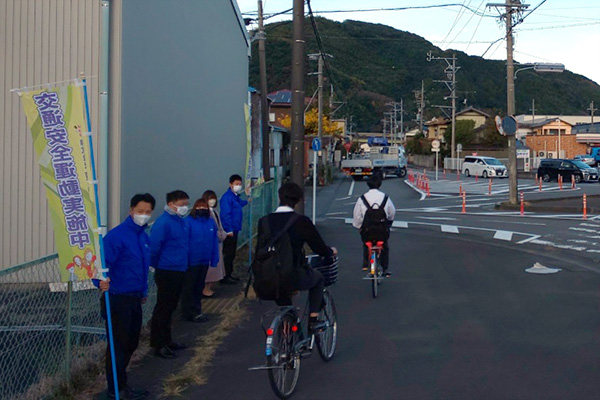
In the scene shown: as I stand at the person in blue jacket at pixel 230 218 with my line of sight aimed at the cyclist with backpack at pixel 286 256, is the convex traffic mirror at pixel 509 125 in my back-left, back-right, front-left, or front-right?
back-left

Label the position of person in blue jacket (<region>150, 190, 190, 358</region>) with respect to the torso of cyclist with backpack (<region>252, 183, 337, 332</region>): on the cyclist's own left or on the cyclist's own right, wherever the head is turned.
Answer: on the cyclist's own left

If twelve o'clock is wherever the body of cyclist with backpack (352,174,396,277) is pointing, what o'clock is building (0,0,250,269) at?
The building is roughly at 9 o'clock from the cyclist with backpack.

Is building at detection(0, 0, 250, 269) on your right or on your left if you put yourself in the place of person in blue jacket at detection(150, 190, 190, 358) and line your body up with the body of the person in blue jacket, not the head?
on your left

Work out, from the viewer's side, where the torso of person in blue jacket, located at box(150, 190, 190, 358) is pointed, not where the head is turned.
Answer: to the viewer's right

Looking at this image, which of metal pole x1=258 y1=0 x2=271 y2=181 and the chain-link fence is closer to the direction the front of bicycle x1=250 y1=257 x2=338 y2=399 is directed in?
the metal pole

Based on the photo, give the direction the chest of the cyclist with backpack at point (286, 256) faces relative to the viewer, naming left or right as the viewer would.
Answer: facing away from the viewer and to the right of the viewer

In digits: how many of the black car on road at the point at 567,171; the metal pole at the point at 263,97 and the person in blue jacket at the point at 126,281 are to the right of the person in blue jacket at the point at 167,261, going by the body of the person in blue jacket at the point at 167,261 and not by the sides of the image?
1

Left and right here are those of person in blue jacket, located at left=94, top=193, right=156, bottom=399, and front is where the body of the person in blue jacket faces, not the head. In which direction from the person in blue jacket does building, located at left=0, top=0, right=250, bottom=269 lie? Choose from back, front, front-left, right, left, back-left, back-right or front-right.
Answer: back-left

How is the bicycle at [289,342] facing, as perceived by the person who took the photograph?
facing away from the viewer and to the right of the viewer

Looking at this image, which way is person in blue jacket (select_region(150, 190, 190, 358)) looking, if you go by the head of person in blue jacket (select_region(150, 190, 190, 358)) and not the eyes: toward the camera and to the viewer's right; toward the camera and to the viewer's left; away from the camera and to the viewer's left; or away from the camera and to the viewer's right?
toward the camera and to the viewer's right

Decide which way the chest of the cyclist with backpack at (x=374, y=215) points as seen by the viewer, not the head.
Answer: away from the camera

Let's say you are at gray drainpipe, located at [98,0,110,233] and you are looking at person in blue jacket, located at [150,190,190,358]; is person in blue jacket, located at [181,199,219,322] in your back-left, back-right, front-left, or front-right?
front-left

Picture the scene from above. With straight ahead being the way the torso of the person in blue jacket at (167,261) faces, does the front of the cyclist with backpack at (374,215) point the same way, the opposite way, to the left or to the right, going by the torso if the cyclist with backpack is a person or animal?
to the left

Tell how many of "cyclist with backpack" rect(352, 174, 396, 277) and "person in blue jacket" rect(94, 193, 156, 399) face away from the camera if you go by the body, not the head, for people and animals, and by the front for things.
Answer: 1
